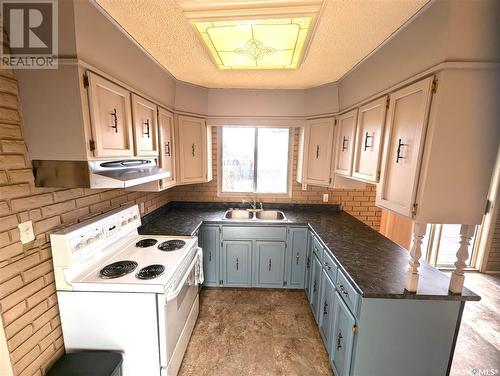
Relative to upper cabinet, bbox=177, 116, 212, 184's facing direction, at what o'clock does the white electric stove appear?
The white electric stove is roughly at 2 o'clock from the upper cabinet.

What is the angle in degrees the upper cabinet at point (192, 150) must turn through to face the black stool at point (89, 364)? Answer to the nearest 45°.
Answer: approximately 45° to its right

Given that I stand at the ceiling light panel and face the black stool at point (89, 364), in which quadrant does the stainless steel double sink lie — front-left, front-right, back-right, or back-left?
back-right

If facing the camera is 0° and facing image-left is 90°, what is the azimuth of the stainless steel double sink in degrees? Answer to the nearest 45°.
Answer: approximately 0°

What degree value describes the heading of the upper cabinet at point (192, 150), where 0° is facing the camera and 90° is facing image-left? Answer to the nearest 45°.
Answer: approximately 315°

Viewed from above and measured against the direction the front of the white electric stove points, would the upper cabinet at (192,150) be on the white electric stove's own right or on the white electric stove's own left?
on the white electric stove's own left

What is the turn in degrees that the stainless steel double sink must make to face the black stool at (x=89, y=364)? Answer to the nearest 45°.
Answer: approximately 45° to its right

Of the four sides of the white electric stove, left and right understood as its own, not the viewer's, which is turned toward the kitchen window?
left
